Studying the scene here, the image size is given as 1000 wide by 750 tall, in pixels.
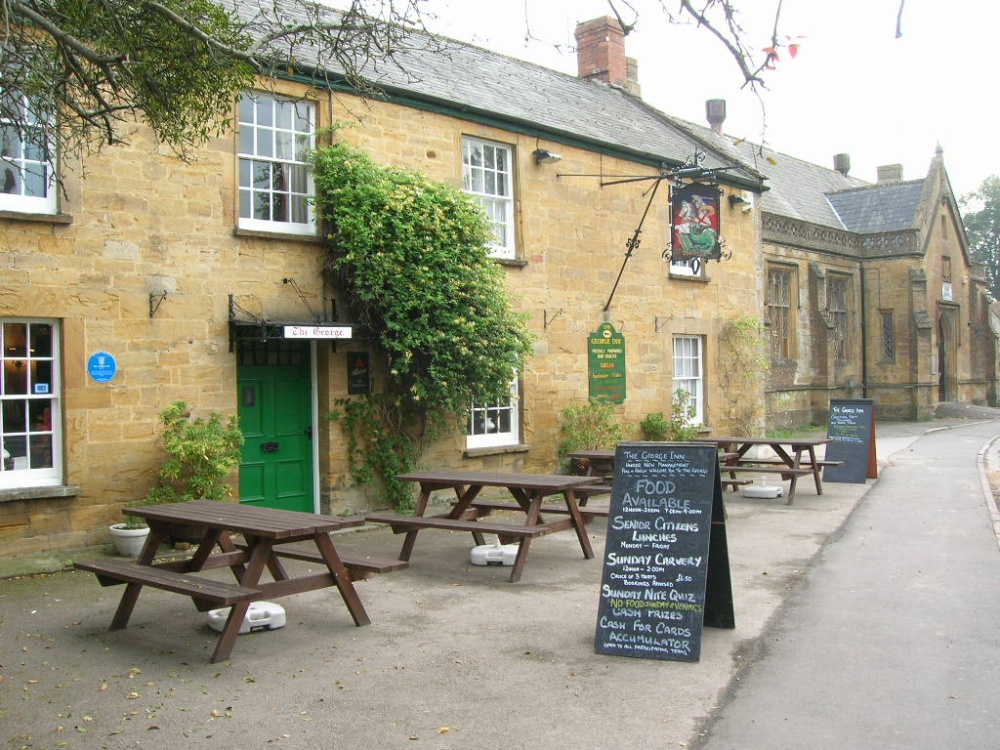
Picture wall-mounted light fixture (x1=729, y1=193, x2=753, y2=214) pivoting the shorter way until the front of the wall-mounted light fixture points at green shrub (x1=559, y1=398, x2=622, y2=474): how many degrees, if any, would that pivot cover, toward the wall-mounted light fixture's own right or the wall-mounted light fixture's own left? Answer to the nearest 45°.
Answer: approximately 90° to the wall-mounted light fixture's own right

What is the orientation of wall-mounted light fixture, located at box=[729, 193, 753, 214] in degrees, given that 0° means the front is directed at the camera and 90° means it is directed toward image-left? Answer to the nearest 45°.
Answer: approximately 315°

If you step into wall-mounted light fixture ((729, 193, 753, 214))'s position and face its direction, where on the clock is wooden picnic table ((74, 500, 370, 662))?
The wooden picnic table is roughly at 2 o'clock from the wall-mounted light fixture.

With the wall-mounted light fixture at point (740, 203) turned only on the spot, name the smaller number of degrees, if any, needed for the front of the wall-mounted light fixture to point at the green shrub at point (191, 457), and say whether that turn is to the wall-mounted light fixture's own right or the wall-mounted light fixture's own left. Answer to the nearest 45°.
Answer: approximately 90° to the wall-mounted light fixture's own right

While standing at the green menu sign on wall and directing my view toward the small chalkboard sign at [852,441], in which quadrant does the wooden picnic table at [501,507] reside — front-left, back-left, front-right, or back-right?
front-right

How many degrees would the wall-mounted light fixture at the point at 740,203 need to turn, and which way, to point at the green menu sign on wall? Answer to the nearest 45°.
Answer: approximately 90° to its right

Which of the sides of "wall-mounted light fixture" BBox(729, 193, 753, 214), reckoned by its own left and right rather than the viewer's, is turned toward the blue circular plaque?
right

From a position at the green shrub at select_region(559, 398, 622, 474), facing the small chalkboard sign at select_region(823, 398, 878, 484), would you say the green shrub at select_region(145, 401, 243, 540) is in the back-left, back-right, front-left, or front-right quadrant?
back-right

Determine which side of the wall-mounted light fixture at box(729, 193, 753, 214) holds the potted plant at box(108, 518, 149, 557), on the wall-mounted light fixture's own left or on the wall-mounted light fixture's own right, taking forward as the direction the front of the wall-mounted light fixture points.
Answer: on the wall-mounted light fixture's own right

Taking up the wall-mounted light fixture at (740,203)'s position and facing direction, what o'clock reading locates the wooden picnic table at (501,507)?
The wooden picnic table is roughly at 2 o'clock from the wall-mounted light fixture.

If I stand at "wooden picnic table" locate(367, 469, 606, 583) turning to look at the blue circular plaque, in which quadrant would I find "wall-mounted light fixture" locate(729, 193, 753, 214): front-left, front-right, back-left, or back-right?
back-right

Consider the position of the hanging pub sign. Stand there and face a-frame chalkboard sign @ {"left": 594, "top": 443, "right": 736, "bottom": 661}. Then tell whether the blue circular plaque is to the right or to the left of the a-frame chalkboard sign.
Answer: right
